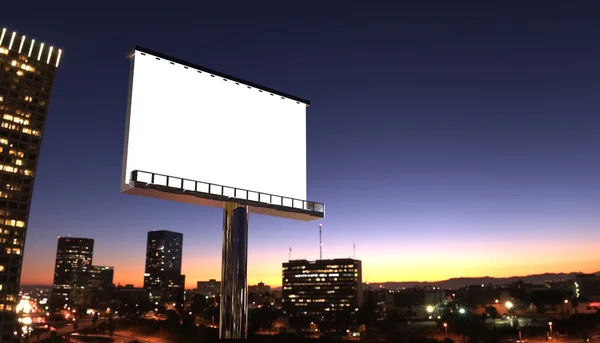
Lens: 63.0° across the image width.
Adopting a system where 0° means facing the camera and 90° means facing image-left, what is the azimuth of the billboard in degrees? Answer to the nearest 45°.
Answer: approximately 315°
